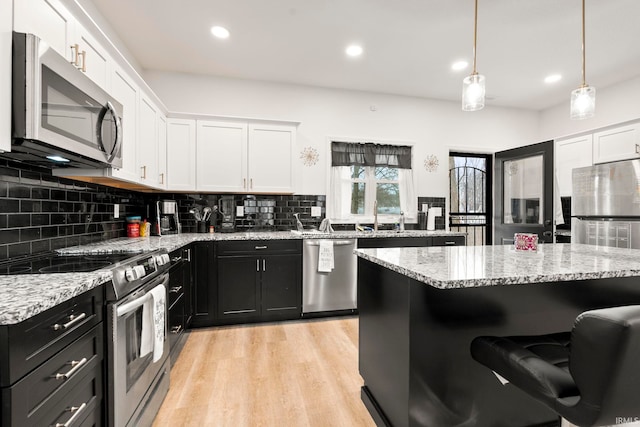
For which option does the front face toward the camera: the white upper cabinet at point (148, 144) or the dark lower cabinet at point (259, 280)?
the dark lower cabinet

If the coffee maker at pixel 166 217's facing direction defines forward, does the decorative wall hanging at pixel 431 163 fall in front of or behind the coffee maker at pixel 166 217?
in front

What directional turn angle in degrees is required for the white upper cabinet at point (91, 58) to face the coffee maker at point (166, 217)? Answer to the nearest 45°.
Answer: approximately 90° to its left

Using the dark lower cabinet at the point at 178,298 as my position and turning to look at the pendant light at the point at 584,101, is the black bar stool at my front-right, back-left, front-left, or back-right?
front-right

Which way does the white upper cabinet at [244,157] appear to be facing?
toward the camera

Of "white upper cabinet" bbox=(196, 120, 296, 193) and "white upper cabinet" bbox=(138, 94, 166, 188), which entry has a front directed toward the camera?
"white upper cabinet" bbox=(196, 120, 296, 193)

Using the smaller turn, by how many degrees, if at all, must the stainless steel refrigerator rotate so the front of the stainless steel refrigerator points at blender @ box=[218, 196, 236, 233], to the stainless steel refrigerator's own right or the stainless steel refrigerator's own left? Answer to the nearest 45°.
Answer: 0° — it already faces it

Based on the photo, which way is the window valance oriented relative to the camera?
toward the camera

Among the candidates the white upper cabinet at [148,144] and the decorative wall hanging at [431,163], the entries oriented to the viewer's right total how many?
1

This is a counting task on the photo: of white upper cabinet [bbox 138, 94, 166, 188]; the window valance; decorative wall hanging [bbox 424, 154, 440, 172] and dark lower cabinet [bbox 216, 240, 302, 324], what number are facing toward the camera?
3

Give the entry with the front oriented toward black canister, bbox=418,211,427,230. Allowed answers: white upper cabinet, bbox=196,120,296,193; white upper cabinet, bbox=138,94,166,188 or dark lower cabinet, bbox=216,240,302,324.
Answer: white upper cabinet, bbox=138,94,166,188

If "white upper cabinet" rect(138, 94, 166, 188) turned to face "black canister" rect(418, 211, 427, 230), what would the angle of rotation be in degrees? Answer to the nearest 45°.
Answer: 0° — it already faces it

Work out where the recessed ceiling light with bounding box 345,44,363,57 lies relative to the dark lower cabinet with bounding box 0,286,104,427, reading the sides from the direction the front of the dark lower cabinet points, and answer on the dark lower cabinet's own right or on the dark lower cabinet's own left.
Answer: on the dark lower cabinet's own left

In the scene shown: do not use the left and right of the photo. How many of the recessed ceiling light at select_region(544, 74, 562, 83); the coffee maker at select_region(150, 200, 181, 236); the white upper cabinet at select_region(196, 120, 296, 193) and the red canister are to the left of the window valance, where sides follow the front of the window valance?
1

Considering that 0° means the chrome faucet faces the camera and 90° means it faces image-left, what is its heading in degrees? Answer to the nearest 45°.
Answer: approximately 0°

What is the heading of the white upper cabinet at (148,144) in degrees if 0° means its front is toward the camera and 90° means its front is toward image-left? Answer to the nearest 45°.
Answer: approximately 270°

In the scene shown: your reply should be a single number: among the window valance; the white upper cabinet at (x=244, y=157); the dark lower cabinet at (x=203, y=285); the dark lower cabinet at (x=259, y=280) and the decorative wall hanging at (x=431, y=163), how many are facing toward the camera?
5

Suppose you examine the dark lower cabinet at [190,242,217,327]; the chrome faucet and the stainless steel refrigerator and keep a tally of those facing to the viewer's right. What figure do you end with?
0

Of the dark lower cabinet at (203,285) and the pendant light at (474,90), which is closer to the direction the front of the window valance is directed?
the pendant light

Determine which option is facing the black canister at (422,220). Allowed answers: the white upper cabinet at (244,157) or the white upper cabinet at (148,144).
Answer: the white upper cabinet at (148,144)

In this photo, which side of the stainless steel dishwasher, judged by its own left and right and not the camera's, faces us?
front
